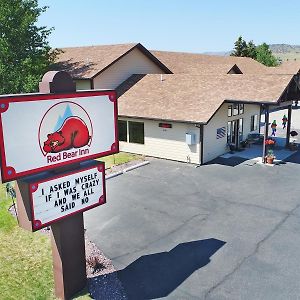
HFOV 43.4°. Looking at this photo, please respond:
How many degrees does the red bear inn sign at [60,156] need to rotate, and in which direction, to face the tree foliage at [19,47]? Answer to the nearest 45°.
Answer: approximately 135° to its left

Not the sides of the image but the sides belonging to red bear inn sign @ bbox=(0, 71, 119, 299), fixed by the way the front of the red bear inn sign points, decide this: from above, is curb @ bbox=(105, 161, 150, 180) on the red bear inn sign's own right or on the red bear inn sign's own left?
on the red bear inn sign's own left

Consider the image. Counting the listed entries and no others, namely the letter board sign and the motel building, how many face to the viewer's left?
0

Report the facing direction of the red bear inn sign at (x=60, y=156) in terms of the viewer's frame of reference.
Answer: facing the viewer and to the right of the viewer

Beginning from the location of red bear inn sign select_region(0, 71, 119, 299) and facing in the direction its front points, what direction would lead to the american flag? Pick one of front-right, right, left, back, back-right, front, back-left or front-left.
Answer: left

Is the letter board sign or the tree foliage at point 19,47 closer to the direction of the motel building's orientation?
the letter board sign

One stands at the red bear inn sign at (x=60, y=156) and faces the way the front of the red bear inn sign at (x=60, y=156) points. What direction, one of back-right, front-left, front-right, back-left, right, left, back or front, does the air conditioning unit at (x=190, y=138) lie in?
left

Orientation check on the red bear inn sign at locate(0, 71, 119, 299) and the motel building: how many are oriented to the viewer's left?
0

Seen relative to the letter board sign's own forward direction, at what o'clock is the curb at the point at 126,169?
The curb is roughly at 8 o'clock from the letter board sign.

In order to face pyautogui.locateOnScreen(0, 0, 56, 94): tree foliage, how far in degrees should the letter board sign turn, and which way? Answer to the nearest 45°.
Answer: approximately 135° to its left
